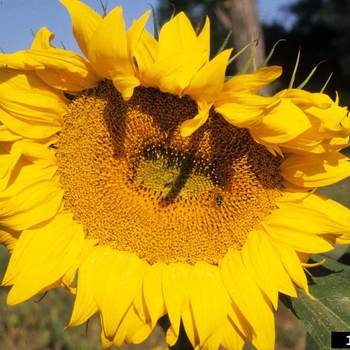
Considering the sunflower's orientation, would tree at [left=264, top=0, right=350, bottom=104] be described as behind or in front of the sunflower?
behind

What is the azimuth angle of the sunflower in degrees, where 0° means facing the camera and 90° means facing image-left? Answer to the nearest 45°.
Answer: approximately 0°
